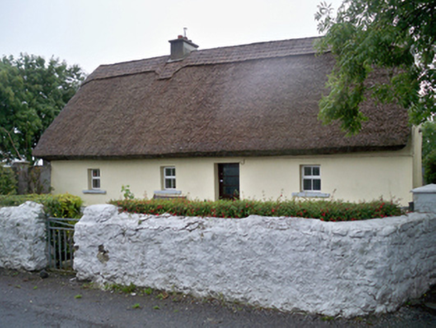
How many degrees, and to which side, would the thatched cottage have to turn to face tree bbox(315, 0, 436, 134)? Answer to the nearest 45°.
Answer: approximately 45° to its left

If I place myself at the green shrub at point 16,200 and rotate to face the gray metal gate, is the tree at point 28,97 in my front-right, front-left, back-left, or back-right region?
back-left

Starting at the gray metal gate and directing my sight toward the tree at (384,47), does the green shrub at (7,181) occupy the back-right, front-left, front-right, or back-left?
back-left

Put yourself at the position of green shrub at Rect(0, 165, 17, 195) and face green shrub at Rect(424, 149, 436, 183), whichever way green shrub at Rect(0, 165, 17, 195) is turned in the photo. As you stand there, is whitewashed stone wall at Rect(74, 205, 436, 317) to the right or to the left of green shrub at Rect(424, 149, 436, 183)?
right

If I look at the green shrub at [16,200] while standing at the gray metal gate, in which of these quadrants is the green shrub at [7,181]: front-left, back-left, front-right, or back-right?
front-right

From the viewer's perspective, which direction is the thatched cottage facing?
toward the camera

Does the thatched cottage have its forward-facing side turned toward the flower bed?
yes

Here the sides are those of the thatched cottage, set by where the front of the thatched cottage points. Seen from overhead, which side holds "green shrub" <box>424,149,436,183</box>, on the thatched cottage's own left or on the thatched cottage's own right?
on the thatched cottage's own left

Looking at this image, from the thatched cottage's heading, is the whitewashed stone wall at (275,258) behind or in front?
in front

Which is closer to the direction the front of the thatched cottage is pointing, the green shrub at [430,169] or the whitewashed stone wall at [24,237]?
the whitewashed stone wall

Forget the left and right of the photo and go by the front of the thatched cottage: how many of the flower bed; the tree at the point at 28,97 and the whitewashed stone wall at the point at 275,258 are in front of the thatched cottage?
2

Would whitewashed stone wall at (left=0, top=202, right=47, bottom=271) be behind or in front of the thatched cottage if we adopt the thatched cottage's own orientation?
in front
